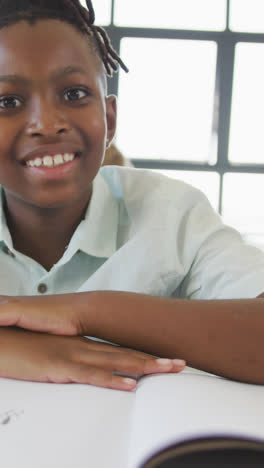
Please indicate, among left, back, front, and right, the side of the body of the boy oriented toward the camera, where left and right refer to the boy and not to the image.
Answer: front

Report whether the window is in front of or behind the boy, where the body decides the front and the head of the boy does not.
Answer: behind
